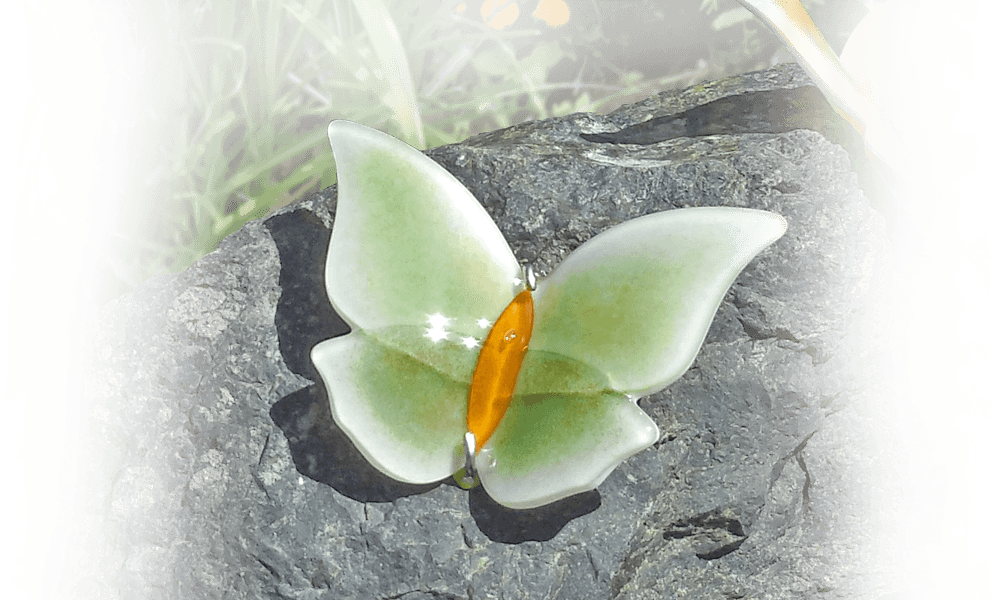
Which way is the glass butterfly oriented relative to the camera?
away from the camera

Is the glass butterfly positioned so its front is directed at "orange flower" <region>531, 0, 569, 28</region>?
yes
